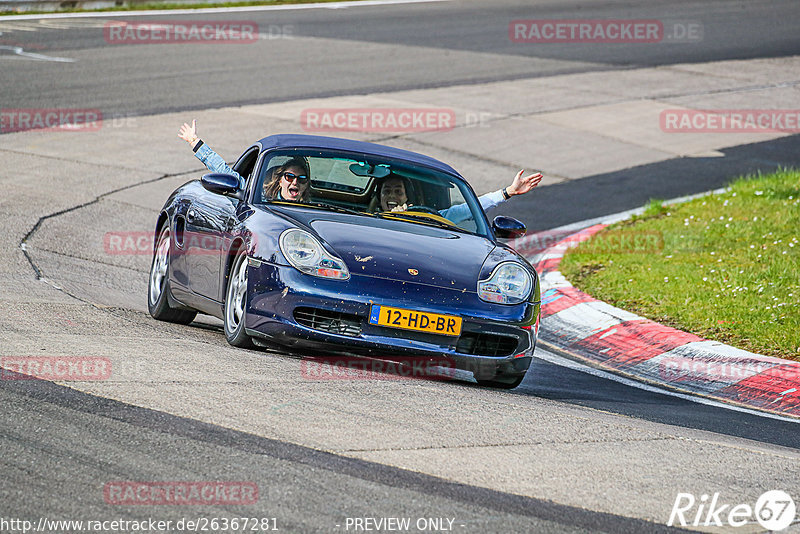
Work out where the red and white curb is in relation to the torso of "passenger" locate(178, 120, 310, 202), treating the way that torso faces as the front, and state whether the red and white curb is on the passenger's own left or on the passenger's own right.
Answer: on the passenger's own left

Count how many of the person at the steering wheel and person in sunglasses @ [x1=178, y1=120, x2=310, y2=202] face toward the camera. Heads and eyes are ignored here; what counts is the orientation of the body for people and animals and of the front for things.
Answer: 2

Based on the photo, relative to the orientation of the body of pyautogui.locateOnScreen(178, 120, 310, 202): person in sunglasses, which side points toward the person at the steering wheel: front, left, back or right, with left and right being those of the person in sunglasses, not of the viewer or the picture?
left

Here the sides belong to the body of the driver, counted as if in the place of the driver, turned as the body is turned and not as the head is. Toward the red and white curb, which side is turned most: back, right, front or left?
left

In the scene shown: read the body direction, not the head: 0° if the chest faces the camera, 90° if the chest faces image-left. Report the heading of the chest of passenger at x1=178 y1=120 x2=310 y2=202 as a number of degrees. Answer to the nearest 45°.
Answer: approximately 0°
